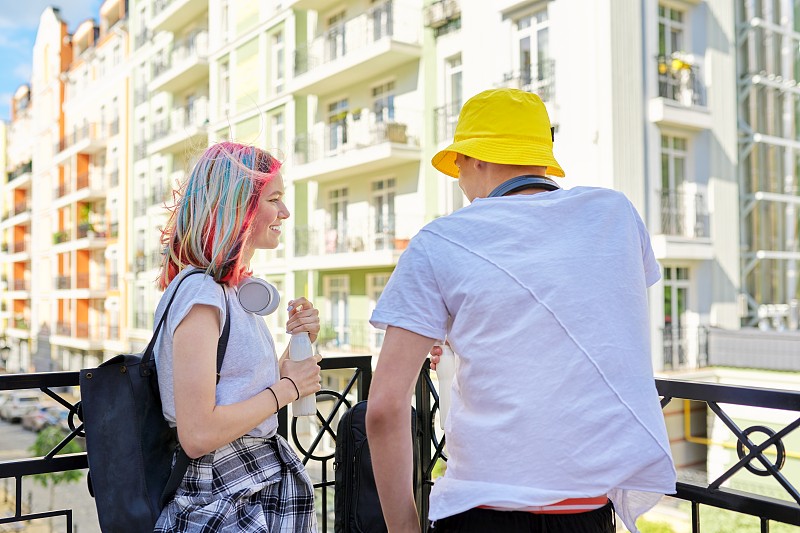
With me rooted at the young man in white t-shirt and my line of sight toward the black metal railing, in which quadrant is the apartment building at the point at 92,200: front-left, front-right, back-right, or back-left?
front-left

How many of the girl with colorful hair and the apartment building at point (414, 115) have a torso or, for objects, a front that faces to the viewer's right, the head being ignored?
1

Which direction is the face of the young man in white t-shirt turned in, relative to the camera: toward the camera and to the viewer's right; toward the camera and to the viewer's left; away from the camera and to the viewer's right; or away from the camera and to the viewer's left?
away from the camera and to the viewer's left

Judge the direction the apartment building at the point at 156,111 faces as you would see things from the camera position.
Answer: facing the viewer and to the left of the viewer

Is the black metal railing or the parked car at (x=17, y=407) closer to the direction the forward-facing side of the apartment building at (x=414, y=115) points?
the black metal railing

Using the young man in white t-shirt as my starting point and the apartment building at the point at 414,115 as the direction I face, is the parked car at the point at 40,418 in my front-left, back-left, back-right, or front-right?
front-left

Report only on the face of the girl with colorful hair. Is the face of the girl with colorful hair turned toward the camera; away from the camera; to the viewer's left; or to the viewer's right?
to the viewer's right

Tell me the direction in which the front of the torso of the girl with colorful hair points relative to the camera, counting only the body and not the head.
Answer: to the viewer's right

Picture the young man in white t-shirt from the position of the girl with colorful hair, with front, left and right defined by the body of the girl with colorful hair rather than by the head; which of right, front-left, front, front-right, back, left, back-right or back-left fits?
front-right

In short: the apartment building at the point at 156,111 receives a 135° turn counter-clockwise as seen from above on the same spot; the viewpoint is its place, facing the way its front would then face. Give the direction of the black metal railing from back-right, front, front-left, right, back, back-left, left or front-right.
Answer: right
